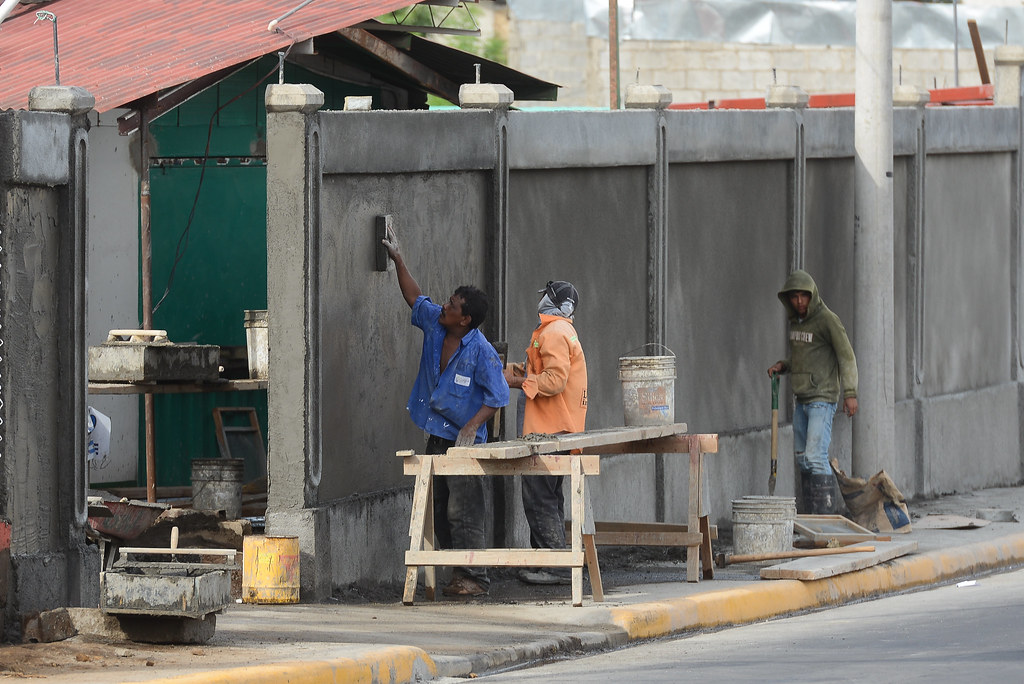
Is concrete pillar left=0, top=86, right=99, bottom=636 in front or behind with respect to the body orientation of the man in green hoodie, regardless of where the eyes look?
in front

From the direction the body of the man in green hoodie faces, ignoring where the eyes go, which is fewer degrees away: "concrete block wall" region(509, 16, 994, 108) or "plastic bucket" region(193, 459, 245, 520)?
the plastic bucket

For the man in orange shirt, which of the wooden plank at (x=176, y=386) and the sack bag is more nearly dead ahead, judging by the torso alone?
the wooden plank

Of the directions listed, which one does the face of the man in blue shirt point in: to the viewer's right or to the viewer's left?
to the viewer's left

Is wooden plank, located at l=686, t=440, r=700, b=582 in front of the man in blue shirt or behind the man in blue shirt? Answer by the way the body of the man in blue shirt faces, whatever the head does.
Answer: behind

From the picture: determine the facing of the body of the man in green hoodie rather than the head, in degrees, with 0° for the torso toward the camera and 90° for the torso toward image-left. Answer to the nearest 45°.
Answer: approximately 45°

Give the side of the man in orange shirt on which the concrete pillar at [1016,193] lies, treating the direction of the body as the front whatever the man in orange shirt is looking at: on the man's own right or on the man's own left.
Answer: on the man's own right

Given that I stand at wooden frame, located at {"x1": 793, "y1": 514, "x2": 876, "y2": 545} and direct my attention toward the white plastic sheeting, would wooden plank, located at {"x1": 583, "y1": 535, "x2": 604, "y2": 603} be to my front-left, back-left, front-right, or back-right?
back-left

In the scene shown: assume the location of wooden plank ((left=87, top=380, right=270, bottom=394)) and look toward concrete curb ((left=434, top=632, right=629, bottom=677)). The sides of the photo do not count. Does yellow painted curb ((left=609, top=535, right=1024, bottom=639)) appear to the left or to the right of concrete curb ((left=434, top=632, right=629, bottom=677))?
left

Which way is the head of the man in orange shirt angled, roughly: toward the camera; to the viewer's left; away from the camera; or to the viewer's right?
to the viewer's left

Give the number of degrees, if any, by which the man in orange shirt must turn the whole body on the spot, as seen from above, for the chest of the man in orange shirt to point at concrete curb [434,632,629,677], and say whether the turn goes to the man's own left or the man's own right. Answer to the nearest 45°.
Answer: approximately 90° to the man's own left

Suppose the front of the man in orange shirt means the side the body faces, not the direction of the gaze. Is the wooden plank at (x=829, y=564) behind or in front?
behind
